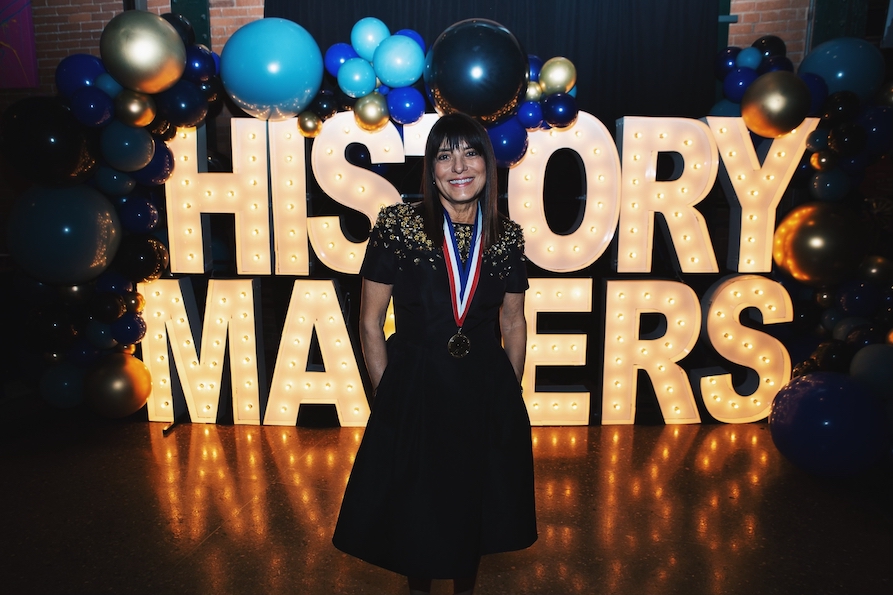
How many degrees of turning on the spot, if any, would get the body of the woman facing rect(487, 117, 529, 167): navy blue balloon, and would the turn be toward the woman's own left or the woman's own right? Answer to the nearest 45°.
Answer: approximately 180°

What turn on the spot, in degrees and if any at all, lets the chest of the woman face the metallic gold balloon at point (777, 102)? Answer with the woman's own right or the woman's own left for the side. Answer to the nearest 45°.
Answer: approximately 135° to the woman's own left

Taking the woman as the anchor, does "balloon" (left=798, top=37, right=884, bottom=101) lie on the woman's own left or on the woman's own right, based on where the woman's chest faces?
on the woman's own left

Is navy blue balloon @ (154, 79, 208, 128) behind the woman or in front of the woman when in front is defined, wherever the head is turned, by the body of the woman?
behind

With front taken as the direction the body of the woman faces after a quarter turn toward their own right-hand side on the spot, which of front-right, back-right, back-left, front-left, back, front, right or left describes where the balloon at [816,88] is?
back-right

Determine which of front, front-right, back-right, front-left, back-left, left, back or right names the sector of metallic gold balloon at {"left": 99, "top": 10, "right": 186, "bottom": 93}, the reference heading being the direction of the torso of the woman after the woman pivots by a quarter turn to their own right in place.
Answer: front-right

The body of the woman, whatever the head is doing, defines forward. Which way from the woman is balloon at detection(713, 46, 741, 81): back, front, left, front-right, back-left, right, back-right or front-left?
back-left

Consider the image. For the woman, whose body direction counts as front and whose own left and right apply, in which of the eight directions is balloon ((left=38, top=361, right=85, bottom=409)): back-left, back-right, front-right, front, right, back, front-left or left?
back-right

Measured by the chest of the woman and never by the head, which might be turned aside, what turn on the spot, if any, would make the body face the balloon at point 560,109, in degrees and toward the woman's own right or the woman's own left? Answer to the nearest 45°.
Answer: approximately 180°

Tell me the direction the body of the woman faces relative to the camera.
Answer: toward the camera

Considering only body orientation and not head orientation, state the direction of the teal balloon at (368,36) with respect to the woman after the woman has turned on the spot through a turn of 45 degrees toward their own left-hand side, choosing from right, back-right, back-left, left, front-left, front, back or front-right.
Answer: back-left

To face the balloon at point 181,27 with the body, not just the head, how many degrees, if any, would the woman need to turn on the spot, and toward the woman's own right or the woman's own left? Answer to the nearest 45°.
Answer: approximately 135° to the woman's own right

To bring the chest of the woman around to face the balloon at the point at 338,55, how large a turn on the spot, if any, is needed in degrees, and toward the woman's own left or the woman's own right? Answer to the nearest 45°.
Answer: approximately 180°

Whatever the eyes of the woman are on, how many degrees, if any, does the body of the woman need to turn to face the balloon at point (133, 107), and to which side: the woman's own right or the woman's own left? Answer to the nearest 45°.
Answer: approximately 135° to the woman's own right

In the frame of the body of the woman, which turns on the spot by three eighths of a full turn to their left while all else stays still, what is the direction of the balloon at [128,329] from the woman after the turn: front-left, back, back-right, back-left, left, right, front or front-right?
left
